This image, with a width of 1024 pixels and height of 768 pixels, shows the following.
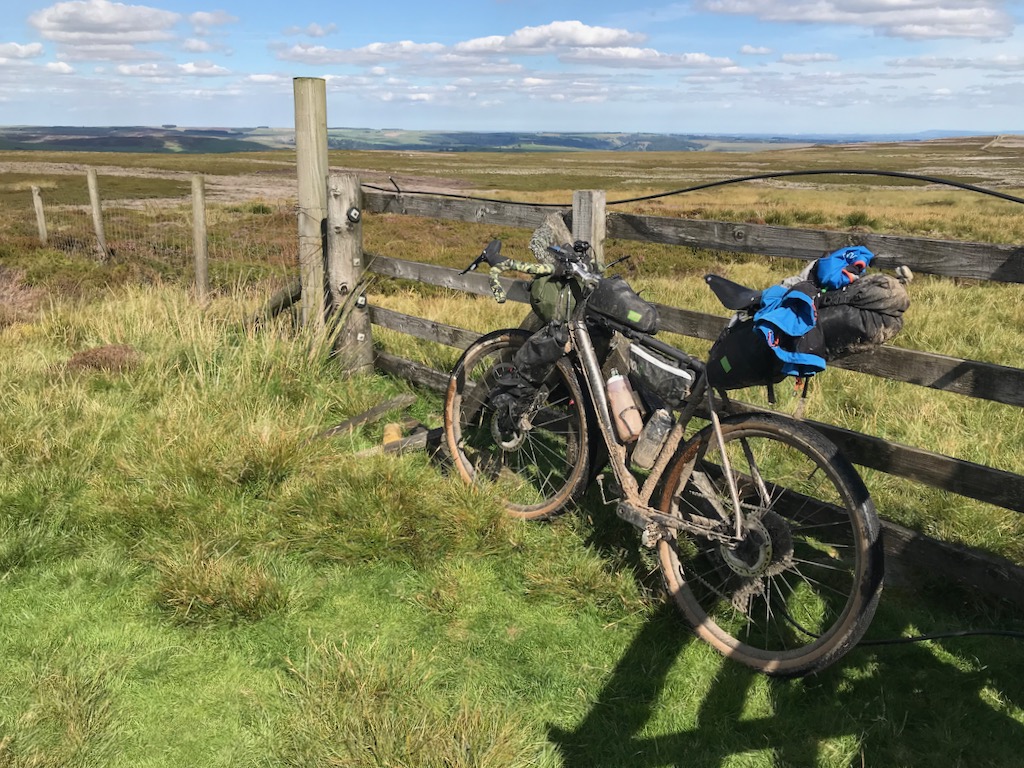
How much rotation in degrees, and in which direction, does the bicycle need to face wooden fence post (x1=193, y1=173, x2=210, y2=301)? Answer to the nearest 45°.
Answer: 0° — it already faces it

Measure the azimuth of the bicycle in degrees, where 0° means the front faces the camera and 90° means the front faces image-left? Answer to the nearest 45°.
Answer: approximately 135°
